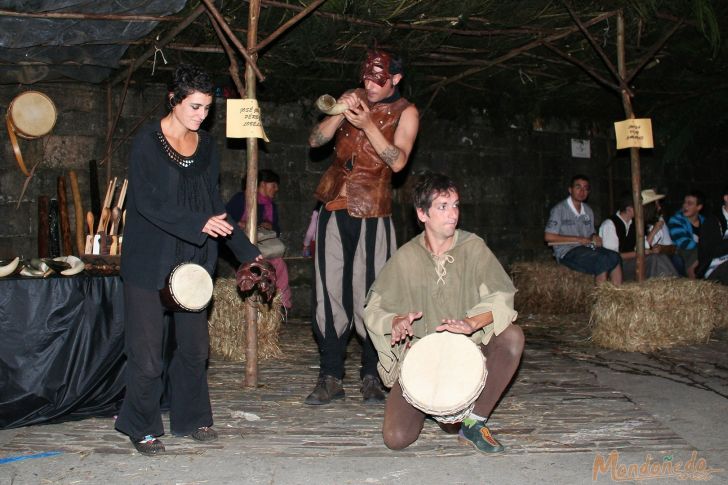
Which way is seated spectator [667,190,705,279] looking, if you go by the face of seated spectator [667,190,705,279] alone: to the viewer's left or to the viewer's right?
to the viewer's left

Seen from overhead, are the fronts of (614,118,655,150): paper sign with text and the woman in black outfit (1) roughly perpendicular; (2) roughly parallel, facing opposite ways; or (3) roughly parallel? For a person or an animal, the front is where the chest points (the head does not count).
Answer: roughly perpendicular

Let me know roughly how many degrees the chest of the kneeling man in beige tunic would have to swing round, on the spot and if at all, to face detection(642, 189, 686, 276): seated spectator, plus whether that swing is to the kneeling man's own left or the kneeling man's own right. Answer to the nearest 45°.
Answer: approximately 135° to the kneeling man's own left

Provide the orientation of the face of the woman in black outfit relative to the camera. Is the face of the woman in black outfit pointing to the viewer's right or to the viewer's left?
to the viewer's right

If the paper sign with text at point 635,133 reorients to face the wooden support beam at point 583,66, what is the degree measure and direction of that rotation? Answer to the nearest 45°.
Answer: approximately 135° to its right

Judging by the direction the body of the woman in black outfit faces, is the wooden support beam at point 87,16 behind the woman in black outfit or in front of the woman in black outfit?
behind

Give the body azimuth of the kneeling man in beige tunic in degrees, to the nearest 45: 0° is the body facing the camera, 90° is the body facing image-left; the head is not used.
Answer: approximately 0°

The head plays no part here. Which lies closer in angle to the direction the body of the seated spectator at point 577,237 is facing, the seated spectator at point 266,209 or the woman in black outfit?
the woman in black outfit

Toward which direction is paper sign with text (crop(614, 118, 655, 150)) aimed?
toward the camera

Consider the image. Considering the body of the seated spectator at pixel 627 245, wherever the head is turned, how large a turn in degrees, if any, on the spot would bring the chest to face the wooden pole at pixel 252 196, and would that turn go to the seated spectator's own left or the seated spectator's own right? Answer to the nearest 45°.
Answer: approximately 90° to the seated spectator's own right

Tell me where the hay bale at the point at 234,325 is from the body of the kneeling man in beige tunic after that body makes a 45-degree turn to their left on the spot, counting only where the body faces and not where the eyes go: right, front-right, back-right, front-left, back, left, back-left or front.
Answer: back

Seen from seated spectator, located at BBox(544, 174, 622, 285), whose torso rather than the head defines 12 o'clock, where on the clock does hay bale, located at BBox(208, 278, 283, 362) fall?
The hay bale is roughly at 3 o'clock from the seated spectator.
